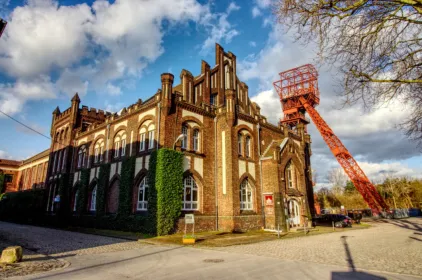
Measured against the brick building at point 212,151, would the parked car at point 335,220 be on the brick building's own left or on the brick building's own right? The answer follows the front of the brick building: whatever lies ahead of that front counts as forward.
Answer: on the brick building's own left

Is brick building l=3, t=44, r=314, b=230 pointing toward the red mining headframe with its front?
no

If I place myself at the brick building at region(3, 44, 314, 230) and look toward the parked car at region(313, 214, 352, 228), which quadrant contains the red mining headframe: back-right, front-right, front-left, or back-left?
front-left

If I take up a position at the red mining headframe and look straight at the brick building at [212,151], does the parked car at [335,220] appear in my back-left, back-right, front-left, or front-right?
front-left
